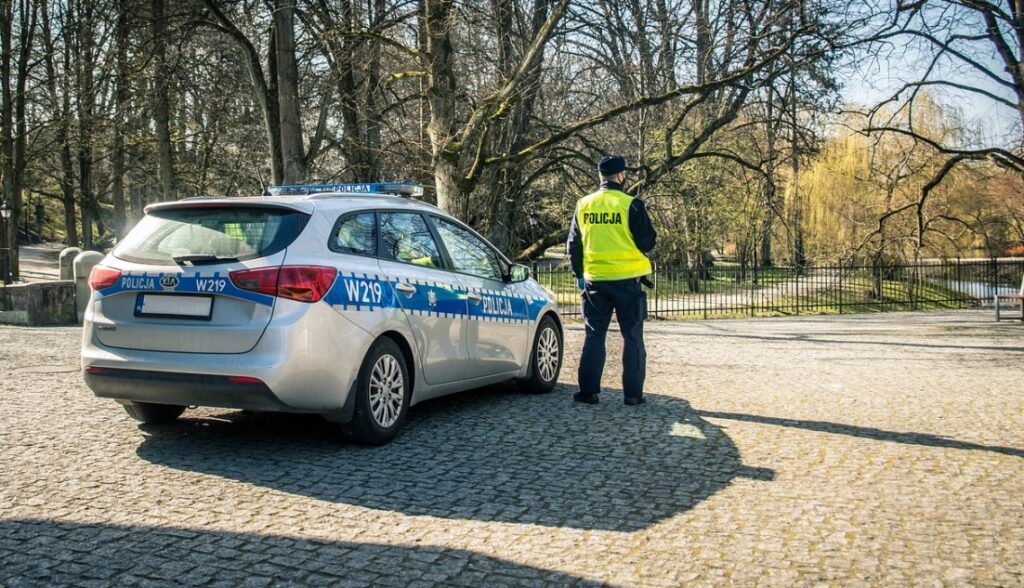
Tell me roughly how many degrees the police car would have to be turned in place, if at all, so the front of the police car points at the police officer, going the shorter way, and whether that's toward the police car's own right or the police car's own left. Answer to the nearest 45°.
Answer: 0° — it already faces them

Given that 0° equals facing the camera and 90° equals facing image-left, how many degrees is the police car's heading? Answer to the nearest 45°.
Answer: approximately 225°

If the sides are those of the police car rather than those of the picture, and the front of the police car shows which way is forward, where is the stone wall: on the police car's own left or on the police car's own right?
on the police car's own left

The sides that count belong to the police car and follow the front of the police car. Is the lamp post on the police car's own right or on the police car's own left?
on the police car's own left

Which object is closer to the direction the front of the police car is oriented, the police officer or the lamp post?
the police officer

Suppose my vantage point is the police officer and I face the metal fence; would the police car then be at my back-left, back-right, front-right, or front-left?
back-left

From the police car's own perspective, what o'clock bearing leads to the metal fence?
The metal fence is roughly at 12 o'clock from the police car.

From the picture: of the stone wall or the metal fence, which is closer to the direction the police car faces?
the metal fence
